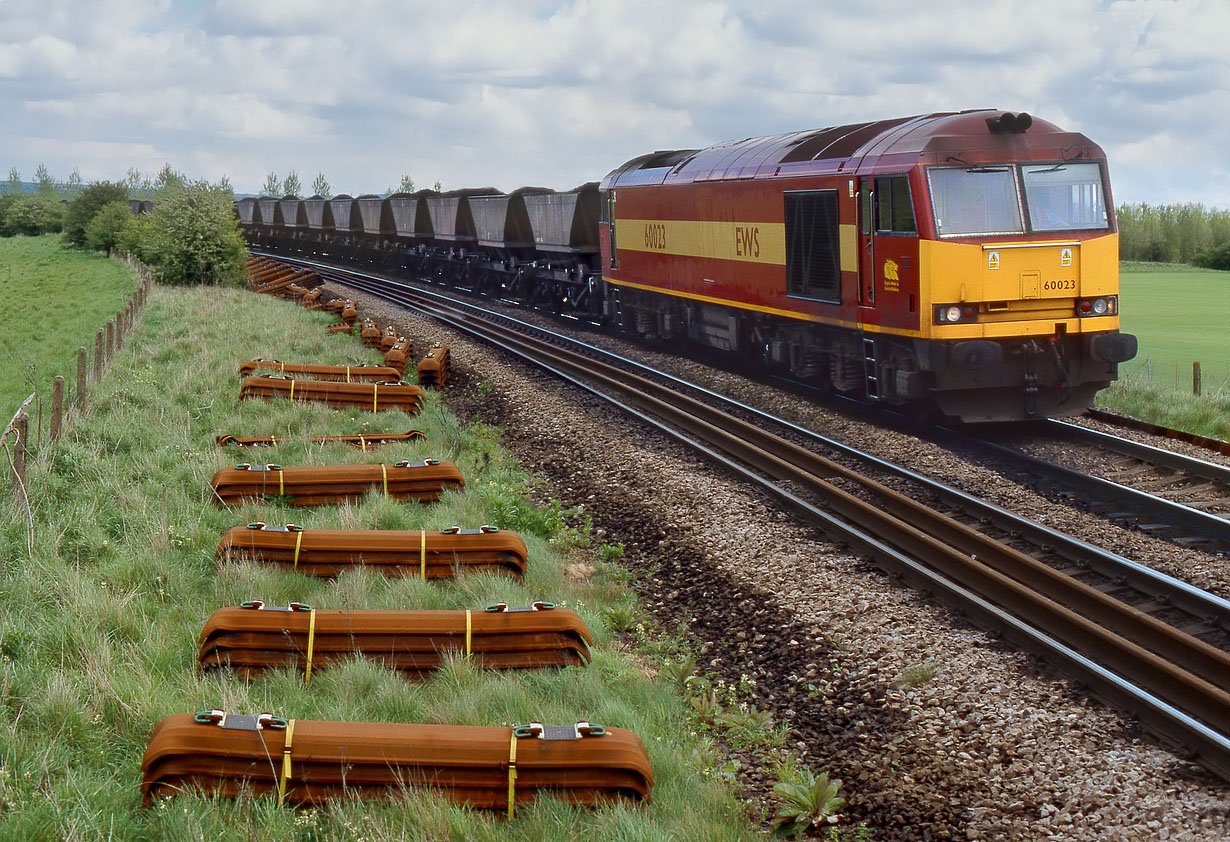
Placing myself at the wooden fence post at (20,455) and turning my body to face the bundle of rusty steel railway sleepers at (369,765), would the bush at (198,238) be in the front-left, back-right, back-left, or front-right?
back-left

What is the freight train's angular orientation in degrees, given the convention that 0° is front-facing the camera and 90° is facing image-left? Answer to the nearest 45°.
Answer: approximately 315°

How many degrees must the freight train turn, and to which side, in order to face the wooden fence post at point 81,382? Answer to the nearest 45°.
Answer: approximately 135° to its right

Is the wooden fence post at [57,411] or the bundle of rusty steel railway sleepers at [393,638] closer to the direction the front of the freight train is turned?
the bundle of rusty steel railway sleepers

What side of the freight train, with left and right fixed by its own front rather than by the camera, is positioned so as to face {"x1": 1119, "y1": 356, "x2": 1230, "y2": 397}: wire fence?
left

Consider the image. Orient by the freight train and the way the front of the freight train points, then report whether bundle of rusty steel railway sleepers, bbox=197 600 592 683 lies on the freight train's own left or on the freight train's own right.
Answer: on the freight train's own right

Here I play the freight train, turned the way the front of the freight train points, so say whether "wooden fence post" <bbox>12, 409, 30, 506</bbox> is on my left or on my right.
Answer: on my right

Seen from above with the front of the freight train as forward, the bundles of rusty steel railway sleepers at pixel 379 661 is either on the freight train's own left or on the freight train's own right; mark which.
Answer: on the freight train's own right
